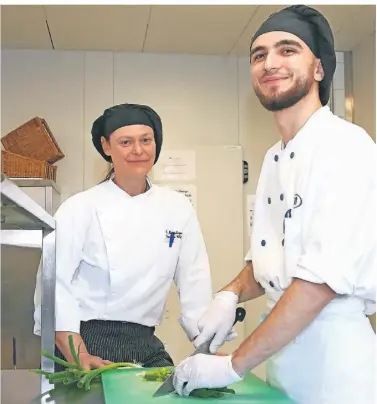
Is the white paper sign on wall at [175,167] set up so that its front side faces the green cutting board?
yes

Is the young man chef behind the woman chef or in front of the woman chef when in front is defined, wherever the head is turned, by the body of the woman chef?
in front

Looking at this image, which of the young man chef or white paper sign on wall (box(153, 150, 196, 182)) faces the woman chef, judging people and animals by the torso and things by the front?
the white paper sign on wall

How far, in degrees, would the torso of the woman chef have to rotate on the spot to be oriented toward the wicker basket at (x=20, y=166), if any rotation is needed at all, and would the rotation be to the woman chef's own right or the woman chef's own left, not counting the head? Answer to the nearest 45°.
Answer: approximately 135° to the woman chef's own right

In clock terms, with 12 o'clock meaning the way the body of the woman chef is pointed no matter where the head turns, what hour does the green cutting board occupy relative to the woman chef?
The green cutting board is roughly at 12 o'clock from the woman chef.

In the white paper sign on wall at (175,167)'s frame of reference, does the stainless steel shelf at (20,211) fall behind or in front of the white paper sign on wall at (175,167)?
in front

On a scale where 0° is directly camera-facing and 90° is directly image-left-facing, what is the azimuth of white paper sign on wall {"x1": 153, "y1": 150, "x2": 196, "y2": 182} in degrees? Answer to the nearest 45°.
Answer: approximately 0°

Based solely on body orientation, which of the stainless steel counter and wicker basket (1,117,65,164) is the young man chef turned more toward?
the stainless steel counter

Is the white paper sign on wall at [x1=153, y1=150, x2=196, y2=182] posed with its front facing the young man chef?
yes
